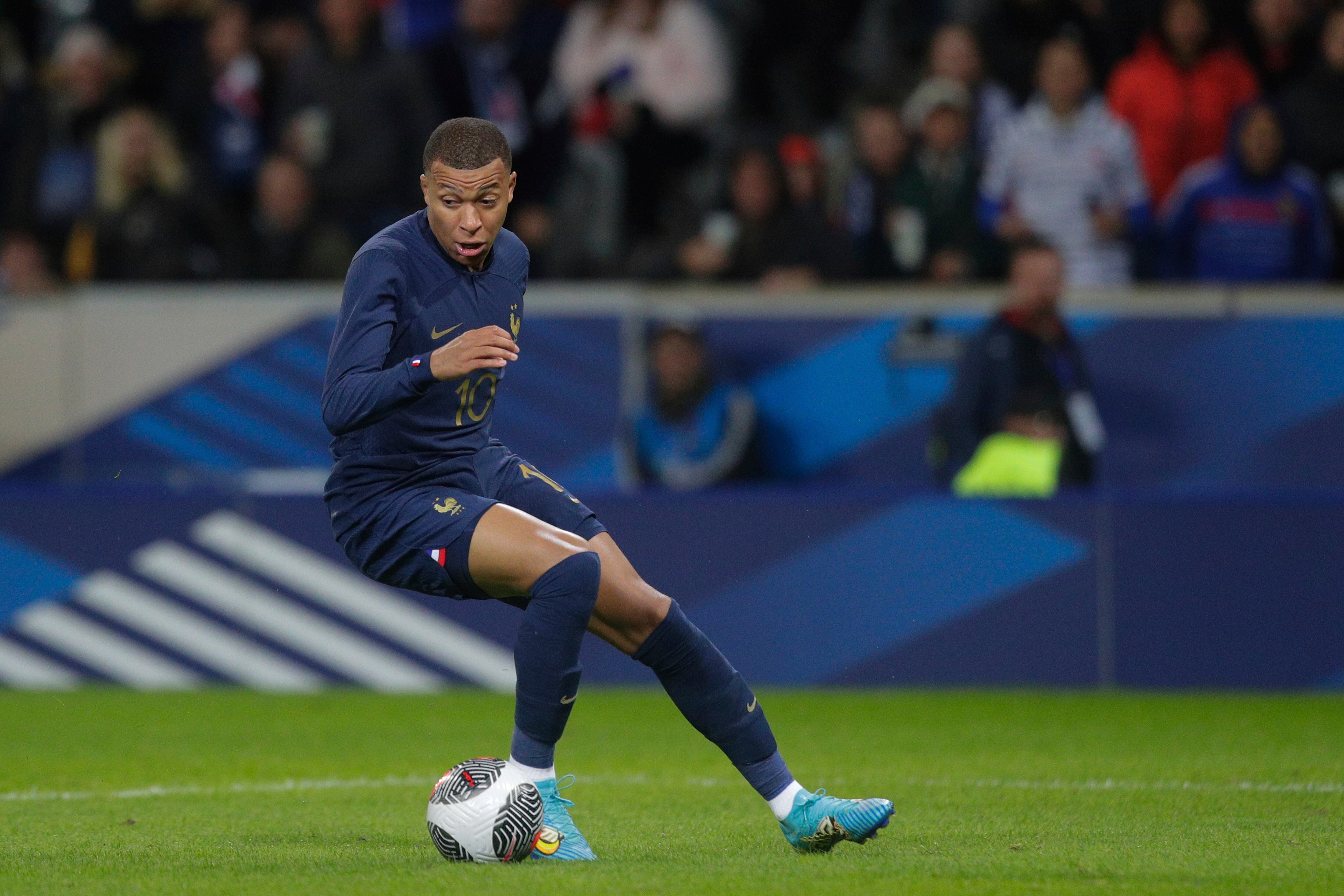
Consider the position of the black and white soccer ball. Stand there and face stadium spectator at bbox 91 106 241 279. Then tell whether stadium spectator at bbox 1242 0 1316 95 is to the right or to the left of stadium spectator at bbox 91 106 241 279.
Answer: right

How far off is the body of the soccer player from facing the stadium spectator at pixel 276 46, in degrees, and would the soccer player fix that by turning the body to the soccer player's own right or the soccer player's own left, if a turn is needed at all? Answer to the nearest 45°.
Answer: approximately 135° to the soccer player's own left

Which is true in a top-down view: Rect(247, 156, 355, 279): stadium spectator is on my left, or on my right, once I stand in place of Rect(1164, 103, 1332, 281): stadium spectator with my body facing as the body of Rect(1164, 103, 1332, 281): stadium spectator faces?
on my right

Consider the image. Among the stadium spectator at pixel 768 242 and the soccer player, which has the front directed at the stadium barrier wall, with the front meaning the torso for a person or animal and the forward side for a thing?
the stadium spectator

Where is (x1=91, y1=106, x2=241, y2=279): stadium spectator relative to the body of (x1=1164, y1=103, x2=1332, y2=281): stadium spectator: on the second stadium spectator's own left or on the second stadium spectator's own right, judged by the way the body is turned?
on the second stadium spectator's own right

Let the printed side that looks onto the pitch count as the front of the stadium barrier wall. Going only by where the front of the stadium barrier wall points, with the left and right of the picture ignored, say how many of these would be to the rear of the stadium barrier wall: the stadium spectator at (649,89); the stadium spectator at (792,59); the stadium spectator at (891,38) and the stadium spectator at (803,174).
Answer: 4

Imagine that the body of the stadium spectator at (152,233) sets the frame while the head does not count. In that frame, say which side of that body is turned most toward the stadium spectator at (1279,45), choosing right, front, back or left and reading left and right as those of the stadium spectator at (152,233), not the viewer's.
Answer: left

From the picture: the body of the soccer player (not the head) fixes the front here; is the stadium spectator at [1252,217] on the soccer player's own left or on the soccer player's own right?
on the soccer player's own left
